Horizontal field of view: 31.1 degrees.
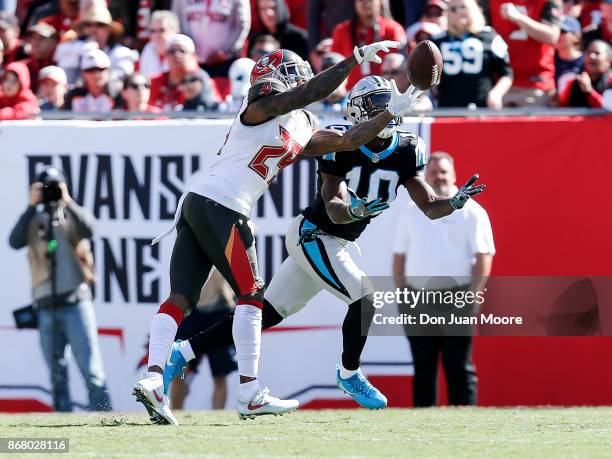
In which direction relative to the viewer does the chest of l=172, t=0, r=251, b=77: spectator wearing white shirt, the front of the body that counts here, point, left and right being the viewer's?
facing the viewer

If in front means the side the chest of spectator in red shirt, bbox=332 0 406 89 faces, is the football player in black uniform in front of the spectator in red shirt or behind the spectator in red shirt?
in front

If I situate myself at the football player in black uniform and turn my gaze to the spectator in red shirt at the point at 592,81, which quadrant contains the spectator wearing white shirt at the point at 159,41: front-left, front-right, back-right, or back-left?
front-left

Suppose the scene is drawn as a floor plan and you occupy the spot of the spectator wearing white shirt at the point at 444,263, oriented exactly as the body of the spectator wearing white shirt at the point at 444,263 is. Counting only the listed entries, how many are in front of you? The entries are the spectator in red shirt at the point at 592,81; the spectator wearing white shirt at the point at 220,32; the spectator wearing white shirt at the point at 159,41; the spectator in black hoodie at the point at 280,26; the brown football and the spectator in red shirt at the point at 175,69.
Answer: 1

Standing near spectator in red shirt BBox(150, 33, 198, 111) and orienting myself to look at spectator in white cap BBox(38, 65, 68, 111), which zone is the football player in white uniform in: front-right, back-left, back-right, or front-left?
back-left

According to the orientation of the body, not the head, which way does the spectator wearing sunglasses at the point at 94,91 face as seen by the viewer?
toward the camera

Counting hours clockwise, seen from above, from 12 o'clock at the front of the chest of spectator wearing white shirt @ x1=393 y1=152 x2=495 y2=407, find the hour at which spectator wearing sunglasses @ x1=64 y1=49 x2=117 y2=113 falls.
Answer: The spectator wearing sunglasses is roughly at 4 o'clock from the spectator wearing white shirt.

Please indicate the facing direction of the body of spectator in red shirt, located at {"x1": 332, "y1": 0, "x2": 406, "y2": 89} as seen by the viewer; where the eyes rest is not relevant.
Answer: toward the camera
